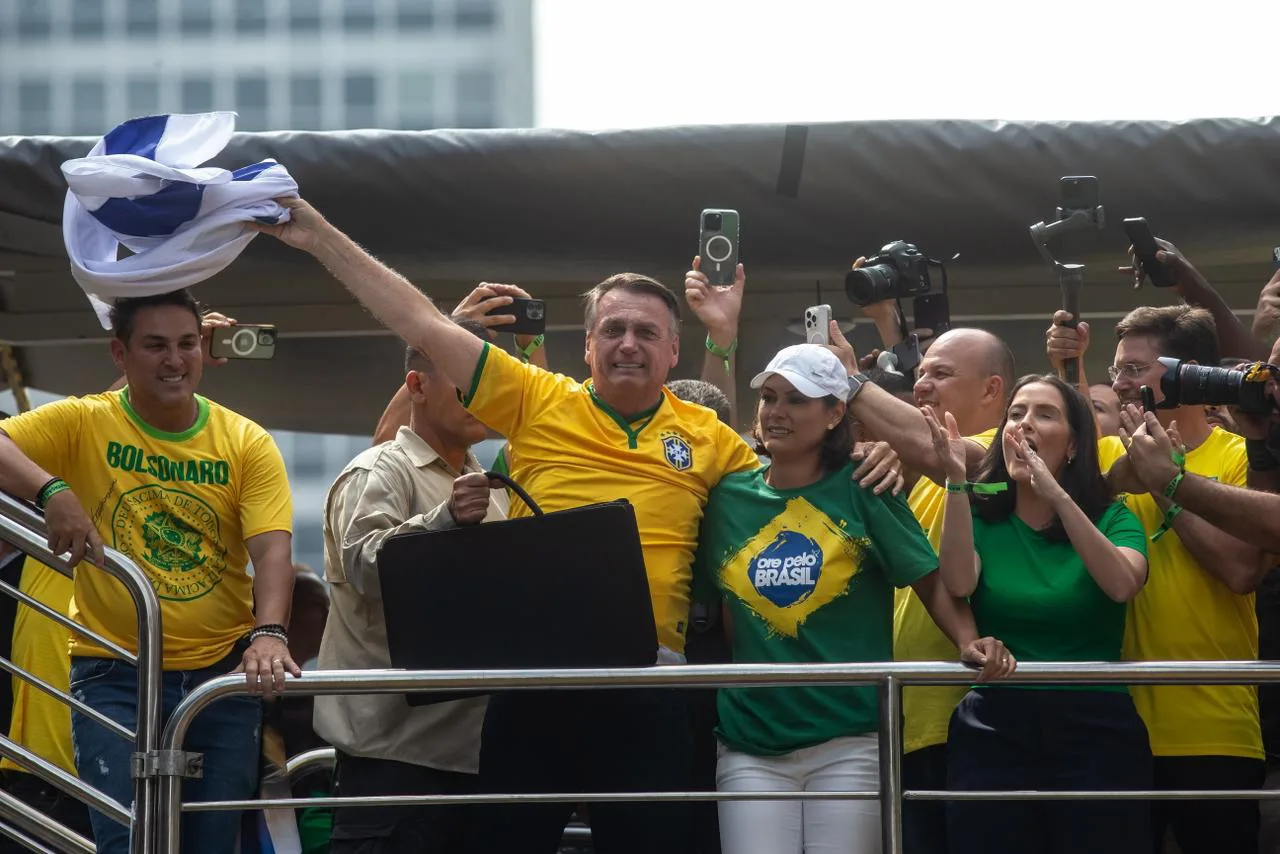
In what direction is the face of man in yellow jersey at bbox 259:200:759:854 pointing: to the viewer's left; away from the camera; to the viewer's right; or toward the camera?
toward the camera

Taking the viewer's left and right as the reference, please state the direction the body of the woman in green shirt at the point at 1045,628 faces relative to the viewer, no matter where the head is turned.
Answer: facing the viewer and to the left of the viewer

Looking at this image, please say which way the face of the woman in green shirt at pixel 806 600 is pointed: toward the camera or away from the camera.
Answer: toward the camera

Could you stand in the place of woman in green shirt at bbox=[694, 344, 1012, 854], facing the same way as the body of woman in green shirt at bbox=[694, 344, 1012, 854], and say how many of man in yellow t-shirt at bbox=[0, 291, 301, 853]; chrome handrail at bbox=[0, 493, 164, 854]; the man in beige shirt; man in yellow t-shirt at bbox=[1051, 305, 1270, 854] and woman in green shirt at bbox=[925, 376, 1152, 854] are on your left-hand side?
2

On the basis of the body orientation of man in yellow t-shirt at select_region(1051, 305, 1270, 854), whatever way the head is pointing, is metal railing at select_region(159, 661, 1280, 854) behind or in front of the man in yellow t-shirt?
in front

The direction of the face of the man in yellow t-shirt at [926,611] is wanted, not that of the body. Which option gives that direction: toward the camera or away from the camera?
toward the camera

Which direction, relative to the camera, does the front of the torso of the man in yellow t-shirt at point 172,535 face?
toward the camera

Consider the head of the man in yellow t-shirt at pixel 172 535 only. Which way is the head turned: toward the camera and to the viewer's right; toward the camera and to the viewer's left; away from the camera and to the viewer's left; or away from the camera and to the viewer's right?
toward the camera and to the viewer's right

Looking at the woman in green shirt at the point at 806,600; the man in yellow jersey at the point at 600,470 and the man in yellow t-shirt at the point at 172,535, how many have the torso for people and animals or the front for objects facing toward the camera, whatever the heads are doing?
3

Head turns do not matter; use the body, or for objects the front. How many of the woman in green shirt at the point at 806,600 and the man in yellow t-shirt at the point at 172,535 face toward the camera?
2

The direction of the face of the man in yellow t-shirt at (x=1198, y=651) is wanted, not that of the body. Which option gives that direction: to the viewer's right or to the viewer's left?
to the viewer's left

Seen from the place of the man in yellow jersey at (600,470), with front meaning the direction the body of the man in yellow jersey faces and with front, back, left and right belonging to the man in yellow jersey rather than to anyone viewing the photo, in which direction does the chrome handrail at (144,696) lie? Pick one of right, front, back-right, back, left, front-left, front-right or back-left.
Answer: right

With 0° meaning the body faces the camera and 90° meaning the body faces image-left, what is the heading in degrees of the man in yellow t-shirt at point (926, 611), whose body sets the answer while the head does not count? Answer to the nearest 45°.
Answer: approximately 45°

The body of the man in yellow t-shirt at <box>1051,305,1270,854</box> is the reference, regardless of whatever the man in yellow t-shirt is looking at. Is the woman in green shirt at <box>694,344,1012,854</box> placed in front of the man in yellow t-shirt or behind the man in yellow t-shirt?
in front

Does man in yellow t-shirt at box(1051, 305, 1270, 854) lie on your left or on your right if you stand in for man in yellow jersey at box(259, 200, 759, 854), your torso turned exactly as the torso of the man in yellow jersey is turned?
on your left

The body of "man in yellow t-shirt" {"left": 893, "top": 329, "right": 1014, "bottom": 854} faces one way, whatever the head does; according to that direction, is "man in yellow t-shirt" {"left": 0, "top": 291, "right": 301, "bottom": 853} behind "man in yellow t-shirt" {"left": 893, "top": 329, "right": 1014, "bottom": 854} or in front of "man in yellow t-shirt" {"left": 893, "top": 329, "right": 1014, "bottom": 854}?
in front

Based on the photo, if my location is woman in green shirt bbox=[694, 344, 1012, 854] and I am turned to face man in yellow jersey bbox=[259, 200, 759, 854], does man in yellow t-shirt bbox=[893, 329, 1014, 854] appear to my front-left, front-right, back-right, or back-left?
back-right
